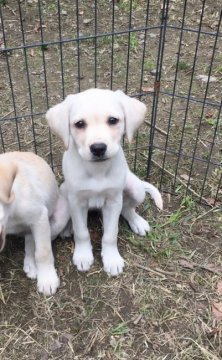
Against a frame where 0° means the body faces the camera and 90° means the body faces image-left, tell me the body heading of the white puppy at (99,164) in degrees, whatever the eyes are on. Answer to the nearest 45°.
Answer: approximately 0°

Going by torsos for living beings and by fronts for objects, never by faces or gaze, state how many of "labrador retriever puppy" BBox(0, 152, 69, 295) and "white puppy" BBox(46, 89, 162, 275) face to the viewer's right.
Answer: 0

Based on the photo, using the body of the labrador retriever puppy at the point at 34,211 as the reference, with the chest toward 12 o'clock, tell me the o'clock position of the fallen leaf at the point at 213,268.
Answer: The fallen leaf is roughly at 8 o'clock from the labrador retriever puppy.

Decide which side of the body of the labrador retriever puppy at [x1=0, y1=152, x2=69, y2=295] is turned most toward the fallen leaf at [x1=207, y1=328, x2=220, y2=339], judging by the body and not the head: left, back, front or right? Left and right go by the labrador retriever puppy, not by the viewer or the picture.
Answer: left

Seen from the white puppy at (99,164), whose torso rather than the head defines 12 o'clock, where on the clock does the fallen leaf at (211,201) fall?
The fallen leaf is roughly at 8 o'clock from the white puppy.

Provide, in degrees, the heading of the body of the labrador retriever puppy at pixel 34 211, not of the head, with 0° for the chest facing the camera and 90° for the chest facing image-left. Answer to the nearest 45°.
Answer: approximately 45°

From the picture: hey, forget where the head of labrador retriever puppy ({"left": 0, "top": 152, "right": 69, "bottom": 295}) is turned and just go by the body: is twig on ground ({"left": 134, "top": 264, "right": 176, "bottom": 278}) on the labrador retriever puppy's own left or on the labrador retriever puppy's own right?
on the labrador retriever puppy's own left

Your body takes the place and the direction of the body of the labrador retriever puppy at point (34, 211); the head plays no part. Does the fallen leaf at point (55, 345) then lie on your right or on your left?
on your left

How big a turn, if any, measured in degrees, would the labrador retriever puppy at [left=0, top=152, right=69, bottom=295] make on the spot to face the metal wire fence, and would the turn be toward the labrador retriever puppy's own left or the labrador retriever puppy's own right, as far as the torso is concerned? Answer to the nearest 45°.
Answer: approximately 180°

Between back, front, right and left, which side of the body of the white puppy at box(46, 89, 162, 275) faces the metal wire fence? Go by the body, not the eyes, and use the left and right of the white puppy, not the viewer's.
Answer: back
